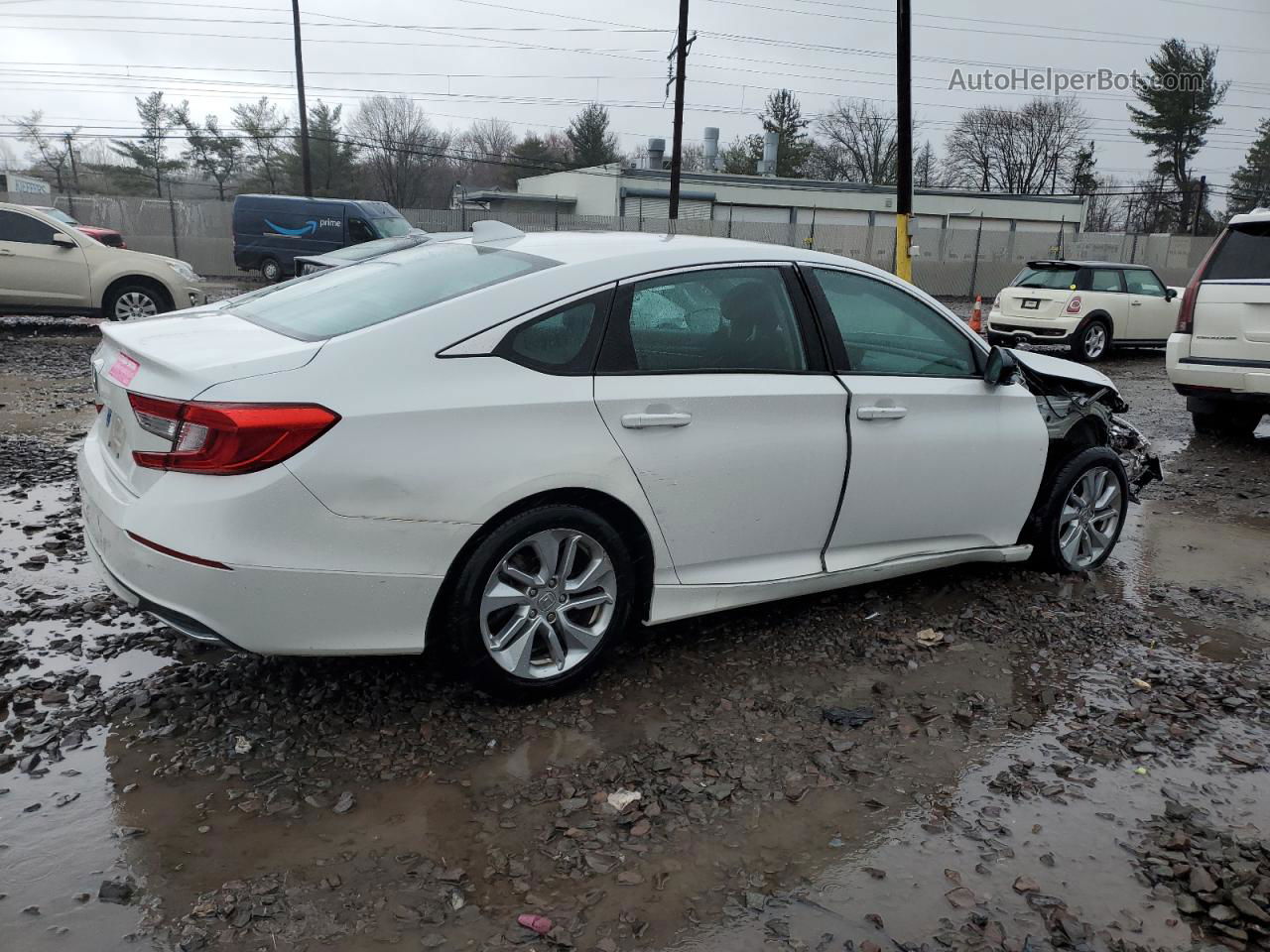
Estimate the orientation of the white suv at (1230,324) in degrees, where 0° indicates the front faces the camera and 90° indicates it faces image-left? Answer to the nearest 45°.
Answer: approximately 180°

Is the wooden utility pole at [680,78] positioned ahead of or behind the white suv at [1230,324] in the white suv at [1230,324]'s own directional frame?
ahead

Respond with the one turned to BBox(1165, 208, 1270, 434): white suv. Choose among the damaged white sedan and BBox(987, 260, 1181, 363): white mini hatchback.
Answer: the damaged white sedan

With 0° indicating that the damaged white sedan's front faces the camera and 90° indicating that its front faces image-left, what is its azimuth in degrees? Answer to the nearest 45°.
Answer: approximately 225°

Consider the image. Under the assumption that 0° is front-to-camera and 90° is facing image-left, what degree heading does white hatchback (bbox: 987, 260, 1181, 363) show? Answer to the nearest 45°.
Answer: approximately 225°

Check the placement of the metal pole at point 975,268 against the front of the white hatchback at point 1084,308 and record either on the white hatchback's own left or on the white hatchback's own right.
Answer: on the white hatchback's own left

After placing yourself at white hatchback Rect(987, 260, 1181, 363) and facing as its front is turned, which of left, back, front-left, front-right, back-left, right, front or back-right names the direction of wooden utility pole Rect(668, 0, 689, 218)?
left

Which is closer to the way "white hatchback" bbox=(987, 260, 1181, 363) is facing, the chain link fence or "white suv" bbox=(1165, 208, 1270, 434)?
the chain link fence
